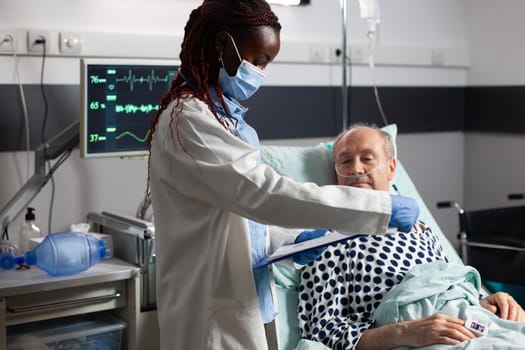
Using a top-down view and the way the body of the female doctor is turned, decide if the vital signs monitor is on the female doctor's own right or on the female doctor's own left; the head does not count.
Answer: on the female doctor's own left

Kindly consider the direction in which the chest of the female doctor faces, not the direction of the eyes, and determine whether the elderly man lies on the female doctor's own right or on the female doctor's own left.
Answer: on the female doctor's own left

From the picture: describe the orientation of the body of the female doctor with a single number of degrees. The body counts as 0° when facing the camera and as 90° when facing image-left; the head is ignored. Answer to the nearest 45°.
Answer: approximately 270°

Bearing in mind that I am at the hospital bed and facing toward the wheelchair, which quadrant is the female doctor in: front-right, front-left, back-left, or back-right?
back-right

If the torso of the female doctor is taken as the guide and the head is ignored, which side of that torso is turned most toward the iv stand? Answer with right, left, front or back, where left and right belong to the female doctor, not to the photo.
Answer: left

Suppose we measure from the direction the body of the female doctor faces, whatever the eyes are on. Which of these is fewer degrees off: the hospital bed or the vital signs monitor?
the hospital bed

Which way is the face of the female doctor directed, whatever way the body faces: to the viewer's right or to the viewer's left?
to the viewer's right

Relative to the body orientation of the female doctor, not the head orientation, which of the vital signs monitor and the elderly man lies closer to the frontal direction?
the elderly man
